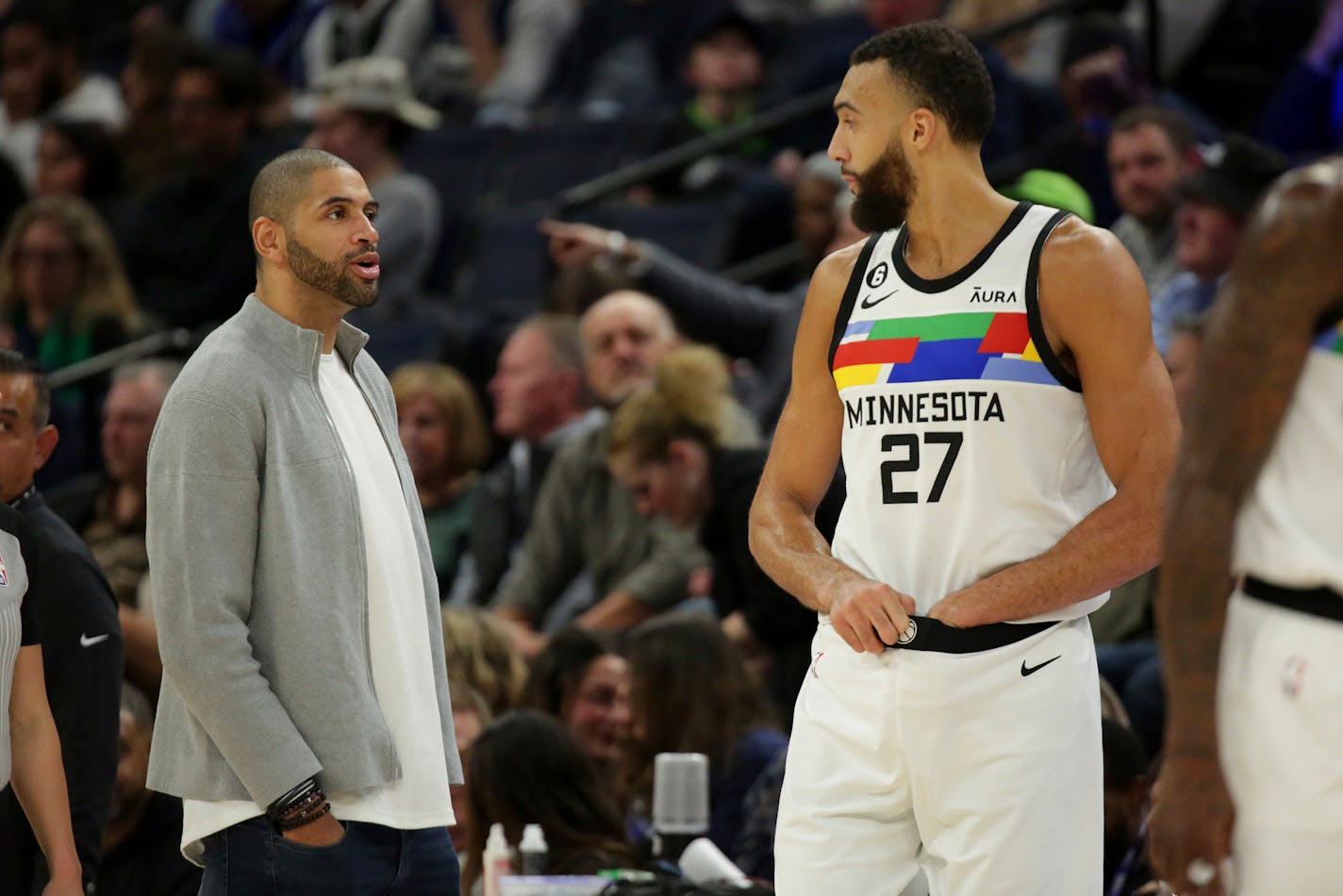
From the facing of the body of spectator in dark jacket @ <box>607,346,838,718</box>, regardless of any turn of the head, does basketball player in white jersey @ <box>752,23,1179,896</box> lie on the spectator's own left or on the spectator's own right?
on the spectator's own left

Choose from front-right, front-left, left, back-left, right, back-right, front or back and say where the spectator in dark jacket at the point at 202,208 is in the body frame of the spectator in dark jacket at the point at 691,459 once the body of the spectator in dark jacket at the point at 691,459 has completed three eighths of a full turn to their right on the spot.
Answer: left

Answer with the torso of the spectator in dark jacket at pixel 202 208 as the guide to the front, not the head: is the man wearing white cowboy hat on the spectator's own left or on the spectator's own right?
on the spectator's own left

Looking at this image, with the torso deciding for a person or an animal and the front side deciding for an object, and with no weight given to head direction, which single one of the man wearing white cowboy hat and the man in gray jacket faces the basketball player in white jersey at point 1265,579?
the man in gray jacket

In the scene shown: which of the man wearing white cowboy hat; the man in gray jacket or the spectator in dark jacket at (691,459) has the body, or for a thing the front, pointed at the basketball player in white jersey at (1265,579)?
the man in gray jacket

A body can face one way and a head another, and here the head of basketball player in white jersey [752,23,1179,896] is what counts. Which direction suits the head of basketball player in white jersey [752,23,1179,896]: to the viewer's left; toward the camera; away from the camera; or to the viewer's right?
to the viewer's left

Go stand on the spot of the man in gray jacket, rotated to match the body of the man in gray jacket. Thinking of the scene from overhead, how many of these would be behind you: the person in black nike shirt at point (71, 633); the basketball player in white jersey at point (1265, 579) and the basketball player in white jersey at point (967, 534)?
1

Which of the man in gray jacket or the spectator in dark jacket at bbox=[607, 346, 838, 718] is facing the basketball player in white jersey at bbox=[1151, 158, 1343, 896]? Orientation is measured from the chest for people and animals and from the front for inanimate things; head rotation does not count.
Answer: the man in gray jacket
